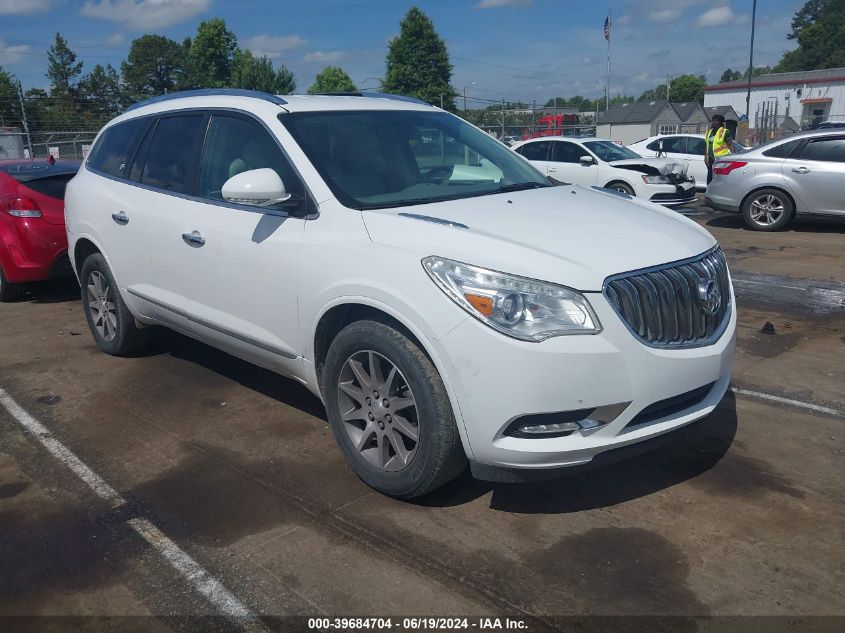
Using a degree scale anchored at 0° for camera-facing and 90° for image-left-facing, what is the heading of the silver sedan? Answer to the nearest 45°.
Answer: approximately 270°

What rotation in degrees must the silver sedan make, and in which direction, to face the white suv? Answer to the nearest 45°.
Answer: approximately 90° to its right

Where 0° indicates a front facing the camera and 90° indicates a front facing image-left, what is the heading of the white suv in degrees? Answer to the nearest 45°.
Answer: approximately 315°

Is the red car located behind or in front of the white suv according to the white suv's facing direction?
behind

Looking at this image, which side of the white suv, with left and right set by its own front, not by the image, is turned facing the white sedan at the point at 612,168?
left

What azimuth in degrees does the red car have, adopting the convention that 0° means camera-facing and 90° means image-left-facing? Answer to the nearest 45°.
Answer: approximately 135°

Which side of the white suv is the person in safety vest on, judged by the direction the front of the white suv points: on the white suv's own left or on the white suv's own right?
on the white suv's own left

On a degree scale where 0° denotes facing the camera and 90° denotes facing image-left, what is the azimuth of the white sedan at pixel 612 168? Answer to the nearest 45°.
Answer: approximately 315°
